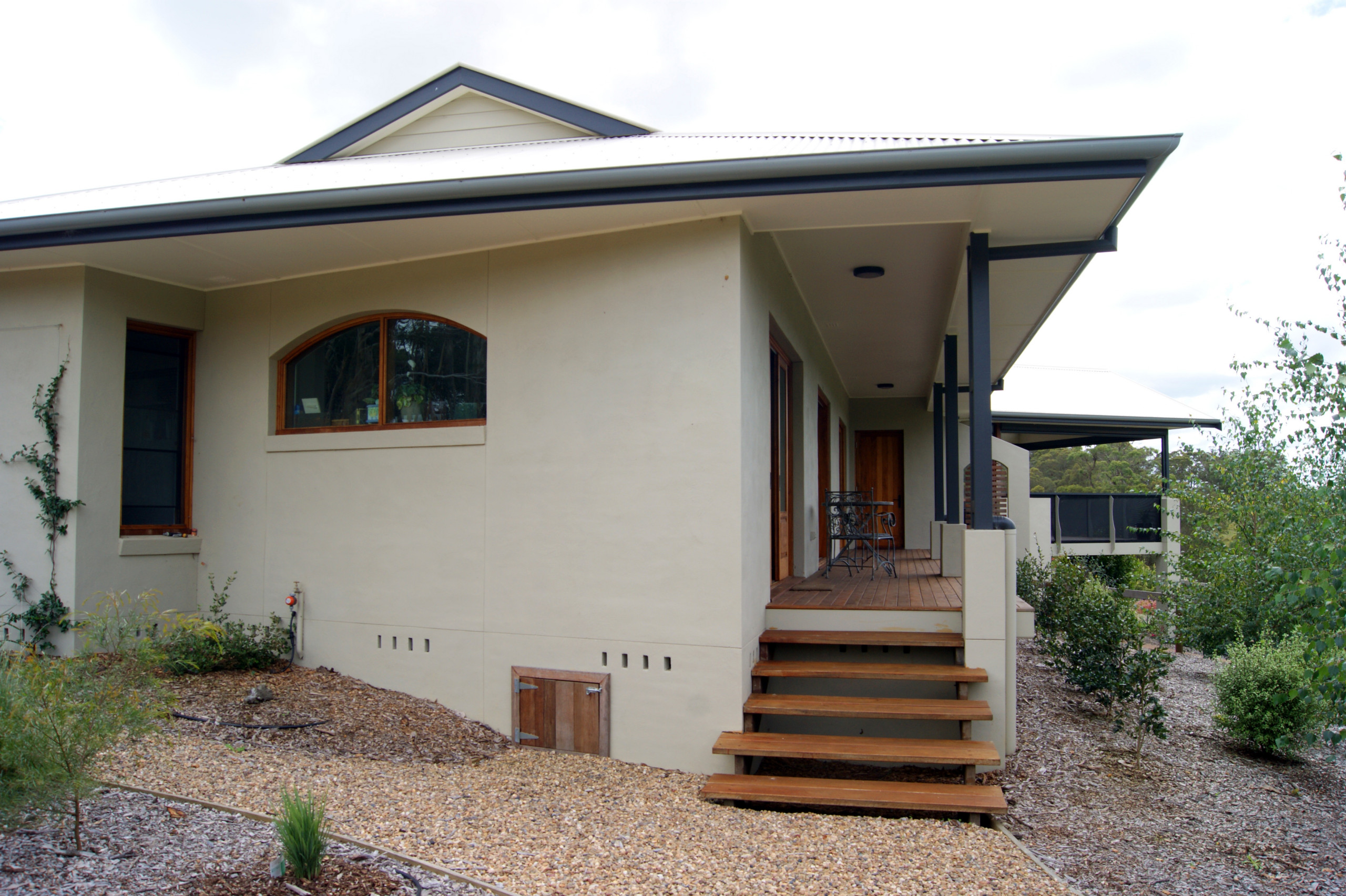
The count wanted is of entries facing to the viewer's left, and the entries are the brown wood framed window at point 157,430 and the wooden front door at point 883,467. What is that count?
0

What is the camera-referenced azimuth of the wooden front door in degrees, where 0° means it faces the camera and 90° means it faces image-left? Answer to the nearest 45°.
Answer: approximately 0°

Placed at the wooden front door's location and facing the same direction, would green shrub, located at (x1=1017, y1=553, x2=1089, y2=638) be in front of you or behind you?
in front

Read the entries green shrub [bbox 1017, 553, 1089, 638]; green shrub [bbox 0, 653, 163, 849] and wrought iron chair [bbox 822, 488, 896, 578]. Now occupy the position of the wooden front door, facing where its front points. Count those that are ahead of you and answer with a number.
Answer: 3

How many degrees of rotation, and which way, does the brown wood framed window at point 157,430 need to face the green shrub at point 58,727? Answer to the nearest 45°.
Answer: approximately 45° to its right

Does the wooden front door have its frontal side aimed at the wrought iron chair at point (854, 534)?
yes

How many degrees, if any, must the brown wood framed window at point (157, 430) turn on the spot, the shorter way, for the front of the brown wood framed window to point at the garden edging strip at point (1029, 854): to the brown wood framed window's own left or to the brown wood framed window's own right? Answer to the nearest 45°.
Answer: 0° — it already faces it

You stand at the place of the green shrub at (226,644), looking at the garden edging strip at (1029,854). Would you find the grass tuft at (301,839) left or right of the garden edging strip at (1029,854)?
right

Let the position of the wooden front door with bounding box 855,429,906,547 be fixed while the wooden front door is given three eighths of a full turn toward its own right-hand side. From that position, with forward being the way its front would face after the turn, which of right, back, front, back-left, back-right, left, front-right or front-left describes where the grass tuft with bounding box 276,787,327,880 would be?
back-left

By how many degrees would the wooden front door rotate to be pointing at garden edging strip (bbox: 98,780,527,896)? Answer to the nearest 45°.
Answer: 0° — it already faces it

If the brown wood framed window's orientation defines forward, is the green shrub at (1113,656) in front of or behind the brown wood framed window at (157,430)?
in front
